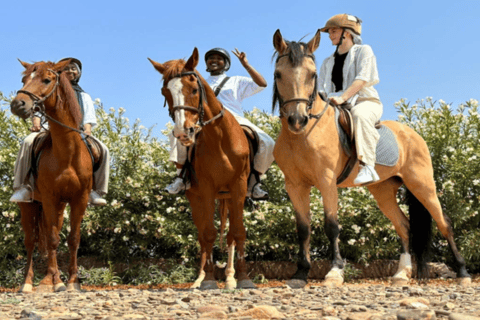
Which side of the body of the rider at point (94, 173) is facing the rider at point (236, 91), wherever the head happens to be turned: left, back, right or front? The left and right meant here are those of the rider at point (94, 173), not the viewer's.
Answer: left

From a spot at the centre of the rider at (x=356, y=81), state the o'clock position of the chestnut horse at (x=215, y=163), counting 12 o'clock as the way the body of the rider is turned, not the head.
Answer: The chestnut horse is roughly at 1 o'clock from the rider.

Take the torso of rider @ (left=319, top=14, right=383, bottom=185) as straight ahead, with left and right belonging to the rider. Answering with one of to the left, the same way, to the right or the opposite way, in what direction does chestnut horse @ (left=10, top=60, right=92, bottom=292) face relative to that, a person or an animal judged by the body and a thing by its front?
to the left

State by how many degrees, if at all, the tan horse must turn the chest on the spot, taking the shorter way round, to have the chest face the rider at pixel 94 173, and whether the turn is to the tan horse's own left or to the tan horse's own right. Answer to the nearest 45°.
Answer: approximately 45° to the tan horse's own right

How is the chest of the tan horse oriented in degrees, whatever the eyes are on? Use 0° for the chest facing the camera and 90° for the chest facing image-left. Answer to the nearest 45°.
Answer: approximately 45°

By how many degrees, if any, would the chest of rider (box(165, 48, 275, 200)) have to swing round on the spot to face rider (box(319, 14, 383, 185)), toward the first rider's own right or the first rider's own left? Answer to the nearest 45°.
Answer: approximately 45° to the first rider's own left

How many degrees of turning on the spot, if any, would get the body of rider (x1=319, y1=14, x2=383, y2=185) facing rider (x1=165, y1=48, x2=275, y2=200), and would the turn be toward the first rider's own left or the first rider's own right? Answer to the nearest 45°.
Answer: approximately 45° to the first rider's own right

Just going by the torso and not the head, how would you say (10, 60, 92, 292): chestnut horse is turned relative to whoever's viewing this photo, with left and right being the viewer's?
facing the viewer

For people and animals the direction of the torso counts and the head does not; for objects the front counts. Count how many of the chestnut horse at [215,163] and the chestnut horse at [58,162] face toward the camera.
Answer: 2

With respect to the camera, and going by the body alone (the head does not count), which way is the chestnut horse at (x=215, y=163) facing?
toward the camera

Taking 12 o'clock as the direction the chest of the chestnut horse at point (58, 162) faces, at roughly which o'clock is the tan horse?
The tan horse is roughly at 10 o'clock from the chestnut horse.

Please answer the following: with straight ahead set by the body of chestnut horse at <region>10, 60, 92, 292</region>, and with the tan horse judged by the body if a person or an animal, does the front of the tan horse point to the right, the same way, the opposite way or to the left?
to the right

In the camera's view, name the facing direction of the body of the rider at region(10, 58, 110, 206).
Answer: toward the camera

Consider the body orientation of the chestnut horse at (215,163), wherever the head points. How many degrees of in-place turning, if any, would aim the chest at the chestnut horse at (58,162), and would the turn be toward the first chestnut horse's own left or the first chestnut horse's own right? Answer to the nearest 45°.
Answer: approximately 90° to the first chestnut horse's own right
